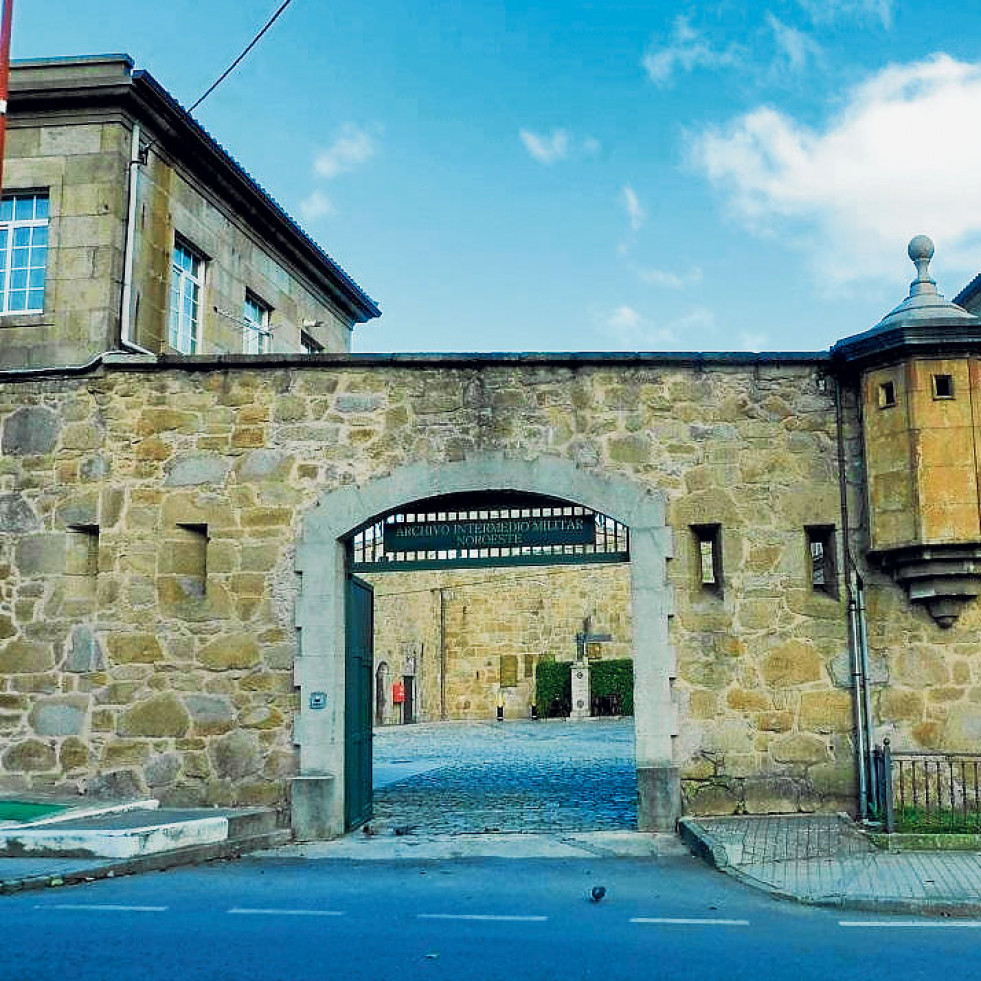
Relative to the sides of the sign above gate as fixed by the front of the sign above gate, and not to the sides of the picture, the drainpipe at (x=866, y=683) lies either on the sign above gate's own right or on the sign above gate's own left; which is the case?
on the sign above gate's own left

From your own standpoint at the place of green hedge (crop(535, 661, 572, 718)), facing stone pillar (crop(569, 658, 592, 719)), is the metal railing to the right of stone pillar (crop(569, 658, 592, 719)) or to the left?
right

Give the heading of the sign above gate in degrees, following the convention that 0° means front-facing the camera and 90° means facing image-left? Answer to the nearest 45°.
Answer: approximately 0°

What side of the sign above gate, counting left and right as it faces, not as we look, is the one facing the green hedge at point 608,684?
back

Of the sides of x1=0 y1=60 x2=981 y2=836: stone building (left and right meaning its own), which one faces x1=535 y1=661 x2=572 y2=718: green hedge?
back

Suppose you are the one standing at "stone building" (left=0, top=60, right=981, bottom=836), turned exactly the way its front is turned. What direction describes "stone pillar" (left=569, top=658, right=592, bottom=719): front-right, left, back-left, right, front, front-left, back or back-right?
back

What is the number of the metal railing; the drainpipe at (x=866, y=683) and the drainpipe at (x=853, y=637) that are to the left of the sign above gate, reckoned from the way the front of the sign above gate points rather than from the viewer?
3

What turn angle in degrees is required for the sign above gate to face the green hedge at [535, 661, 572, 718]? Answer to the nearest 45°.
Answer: approximately 180°

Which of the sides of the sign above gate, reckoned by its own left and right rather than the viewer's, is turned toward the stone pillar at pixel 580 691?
back

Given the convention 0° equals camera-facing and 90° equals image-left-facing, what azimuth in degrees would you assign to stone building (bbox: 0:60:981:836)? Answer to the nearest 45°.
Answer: approximately 0°

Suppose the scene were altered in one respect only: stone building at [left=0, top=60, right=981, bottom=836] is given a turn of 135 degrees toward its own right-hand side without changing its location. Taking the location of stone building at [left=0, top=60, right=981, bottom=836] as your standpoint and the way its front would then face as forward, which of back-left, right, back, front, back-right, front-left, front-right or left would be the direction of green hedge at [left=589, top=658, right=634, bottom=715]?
front-right
